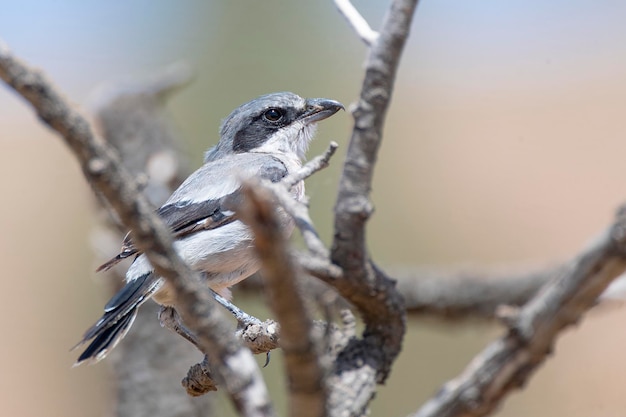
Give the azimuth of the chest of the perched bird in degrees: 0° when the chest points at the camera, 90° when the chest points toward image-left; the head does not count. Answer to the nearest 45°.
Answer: approximately 270°
